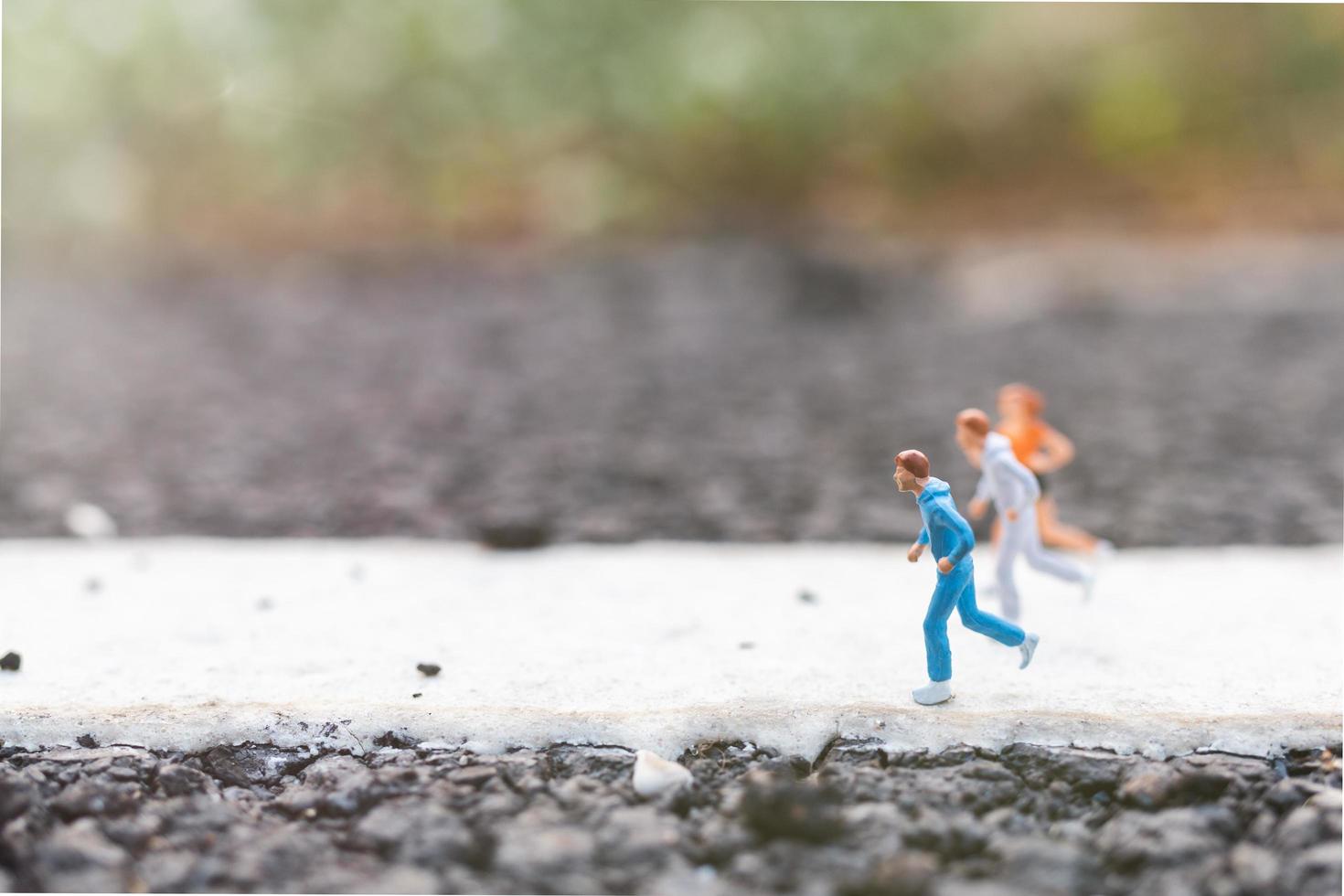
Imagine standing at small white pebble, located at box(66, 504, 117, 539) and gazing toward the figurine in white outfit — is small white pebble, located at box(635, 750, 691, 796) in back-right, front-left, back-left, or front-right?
front-right

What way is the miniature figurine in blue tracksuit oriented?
to the viewer's left

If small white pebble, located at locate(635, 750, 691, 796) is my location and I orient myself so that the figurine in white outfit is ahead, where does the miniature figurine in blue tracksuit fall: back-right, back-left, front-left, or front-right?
front-right
